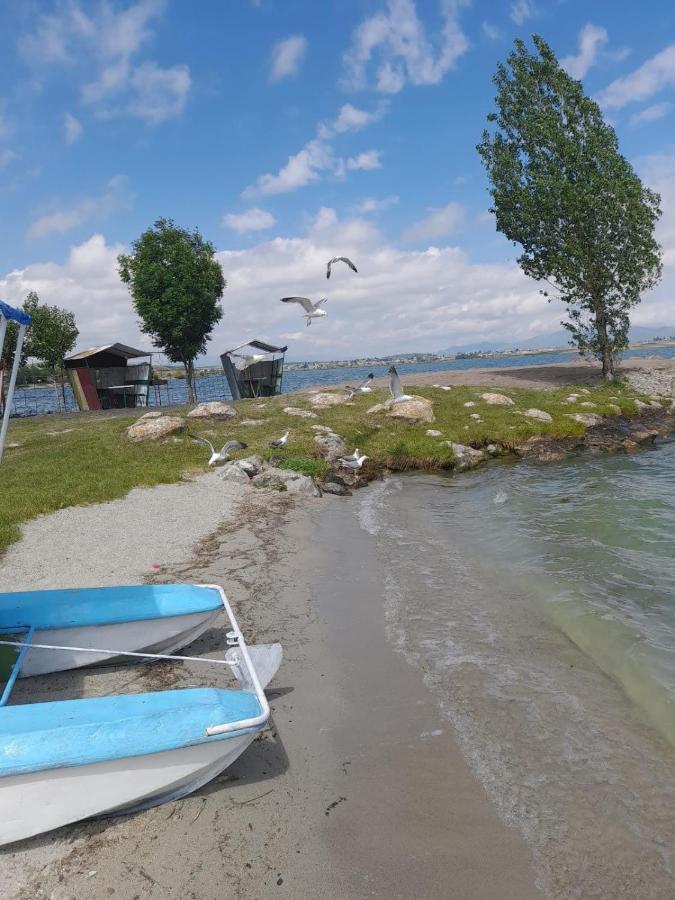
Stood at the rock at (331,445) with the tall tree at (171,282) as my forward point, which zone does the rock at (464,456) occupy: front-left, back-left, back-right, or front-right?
back-right

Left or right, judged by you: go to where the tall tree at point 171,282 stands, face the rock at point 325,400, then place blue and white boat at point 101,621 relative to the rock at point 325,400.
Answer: right

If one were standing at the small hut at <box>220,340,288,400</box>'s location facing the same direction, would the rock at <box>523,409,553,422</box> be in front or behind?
in front

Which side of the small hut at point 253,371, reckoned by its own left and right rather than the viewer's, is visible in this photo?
front

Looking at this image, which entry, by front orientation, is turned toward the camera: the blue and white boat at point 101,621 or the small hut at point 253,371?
the small hut

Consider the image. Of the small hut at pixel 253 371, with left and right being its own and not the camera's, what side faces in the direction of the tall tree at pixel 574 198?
left

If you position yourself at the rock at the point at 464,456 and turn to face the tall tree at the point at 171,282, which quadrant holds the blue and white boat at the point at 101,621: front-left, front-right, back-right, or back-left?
back-left

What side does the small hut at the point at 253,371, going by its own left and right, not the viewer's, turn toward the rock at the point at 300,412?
front

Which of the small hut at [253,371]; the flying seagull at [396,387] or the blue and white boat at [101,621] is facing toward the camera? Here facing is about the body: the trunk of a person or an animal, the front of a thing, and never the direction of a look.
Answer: the small hut
